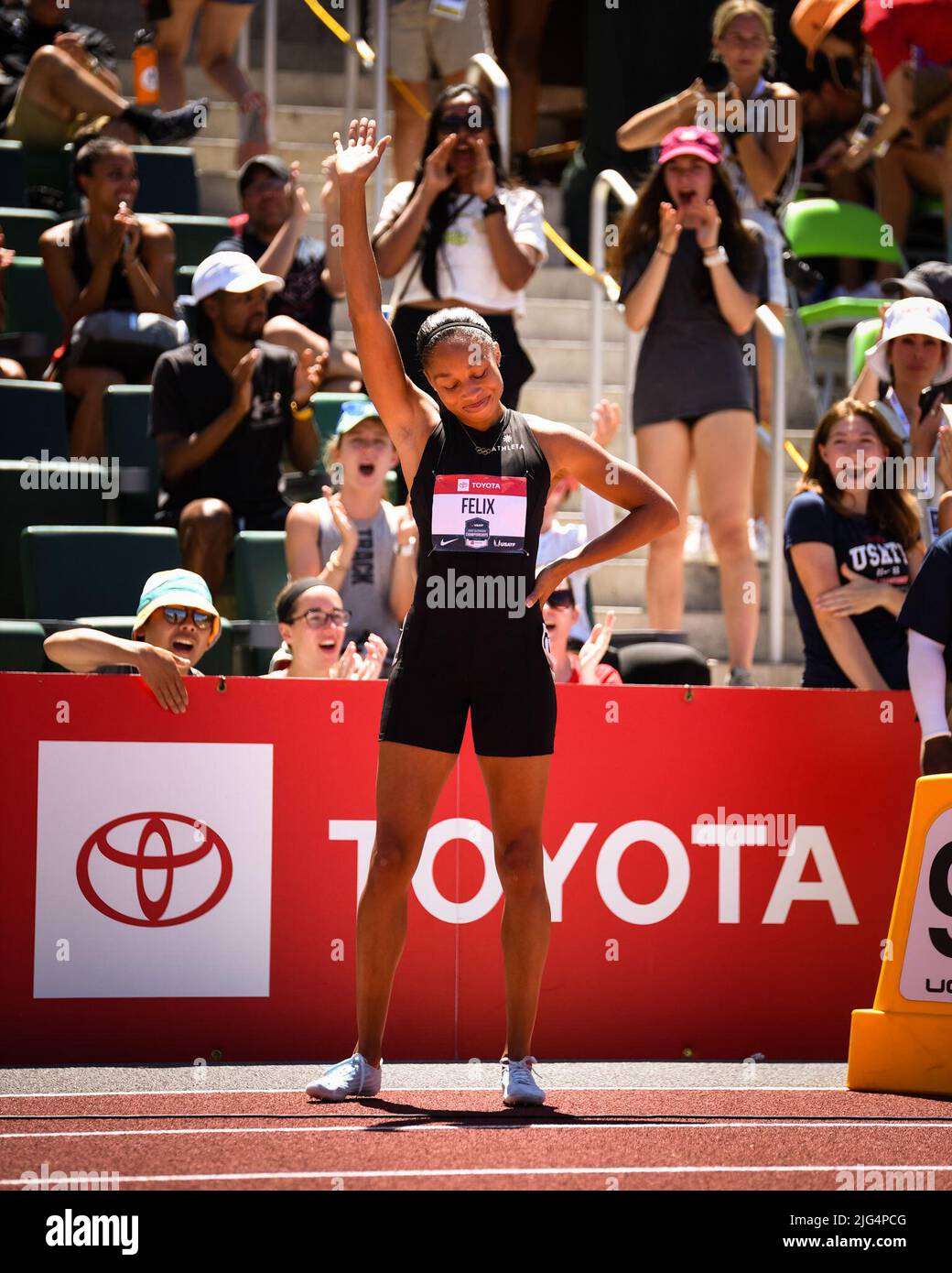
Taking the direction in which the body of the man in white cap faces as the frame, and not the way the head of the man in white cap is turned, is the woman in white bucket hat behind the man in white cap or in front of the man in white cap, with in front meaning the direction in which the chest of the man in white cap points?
in front

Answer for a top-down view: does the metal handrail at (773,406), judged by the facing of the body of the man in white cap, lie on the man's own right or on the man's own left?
on the man's own left

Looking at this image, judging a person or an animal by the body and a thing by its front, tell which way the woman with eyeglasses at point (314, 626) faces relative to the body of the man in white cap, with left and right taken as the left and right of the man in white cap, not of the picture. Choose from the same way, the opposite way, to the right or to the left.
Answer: the same way

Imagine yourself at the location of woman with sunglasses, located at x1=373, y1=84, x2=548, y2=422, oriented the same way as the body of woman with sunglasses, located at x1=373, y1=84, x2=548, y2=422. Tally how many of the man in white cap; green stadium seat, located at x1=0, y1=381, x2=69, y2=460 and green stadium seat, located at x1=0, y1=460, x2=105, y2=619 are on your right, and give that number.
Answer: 3

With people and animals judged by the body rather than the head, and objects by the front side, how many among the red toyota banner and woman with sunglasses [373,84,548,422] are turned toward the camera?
2

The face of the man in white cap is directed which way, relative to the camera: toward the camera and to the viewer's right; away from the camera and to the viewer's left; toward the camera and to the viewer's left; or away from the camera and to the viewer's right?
toward the camera and to the viewer's right

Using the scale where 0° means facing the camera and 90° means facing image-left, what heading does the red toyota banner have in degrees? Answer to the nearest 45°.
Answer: approximately 0°

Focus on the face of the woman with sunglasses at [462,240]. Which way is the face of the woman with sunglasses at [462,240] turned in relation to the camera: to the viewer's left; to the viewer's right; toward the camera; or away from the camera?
toward the camera

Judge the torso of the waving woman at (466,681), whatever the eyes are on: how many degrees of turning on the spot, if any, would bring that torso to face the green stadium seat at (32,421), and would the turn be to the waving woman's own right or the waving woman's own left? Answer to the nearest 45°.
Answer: approximately 135° to the waving woman's own right

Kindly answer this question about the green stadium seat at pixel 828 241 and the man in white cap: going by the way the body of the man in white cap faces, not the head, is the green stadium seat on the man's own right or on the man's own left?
on the man's own left

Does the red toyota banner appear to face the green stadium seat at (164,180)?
no

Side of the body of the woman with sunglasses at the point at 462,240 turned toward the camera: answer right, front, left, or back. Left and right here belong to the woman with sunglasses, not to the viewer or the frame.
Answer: front

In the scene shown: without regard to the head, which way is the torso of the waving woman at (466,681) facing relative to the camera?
toward the camera

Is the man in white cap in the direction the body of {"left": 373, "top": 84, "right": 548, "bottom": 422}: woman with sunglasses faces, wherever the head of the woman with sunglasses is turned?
no

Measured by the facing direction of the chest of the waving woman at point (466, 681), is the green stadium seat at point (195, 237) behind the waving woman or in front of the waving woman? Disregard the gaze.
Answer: behind

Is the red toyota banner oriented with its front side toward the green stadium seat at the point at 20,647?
no

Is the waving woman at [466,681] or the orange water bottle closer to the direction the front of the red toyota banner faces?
the waving woman
